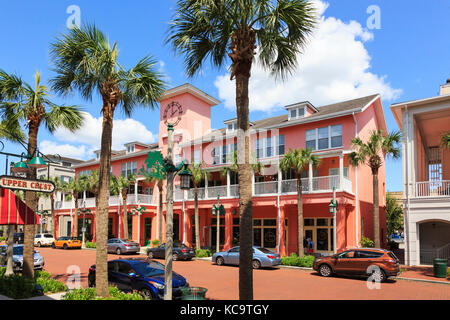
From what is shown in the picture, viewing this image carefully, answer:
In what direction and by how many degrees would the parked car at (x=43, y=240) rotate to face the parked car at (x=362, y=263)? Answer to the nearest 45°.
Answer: approximately 135° to its left

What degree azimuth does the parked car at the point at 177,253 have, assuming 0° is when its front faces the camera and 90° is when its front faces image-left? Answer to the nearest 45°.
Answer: approximately 135°

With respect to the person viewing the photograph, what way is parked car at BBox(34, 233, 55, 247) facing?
facing away from the viewer and to the left of the viewer

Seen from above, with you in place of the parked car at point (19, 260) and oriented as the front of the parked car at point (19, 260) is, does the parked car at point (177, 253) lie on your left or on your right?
on your left

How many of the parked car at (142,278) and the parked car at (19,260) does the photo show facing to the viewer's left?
0

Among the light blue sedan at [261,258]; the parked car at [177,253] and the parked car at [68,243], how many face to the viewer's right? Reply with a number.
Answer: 0

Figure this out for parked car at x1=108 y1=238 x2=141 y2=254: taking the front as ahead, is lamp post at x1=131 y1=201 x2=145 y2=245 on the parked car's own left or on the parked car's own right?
on the parked car's own right

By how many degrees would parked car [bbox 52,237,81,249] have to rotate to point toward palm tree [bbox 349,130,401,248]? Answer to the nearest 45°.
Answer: approximately 180°

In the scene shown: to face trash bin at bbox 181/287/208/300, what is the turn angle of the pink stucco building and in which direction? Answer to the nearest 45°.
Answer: approximately 45° to its left

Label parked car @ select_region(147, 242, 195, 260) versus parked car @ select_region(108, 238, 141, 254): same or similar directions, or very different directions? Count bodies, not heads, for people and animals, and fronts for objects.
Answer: same or similar directions

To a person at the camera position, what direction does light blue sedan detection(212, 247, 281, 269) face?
facing away from the viewer and to the left of the viewer

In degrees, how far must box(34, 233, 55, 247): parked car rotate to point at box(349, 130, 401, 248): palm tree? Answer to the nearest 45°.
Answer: approximately 180°

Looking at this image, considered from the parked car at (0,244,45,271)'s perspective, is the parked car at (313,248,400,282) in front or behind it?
in front

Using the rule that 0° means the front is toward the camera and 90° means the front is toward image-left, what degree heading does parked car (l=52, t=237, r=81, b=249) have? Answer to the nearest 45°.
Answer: approximately 135°

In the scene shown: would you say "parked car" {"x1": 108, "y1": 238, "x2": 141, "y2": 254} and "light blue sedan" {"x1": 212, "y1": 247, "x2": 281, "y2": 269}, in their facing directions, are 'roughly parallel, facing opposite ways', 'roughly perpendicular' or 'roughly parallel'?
roughly parallel

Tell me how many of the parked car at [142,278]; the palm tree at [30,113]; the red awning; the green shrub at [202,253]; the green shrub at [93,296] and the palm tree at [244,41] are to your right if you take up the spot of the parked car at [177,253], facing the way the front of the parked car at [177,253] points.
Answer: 1
